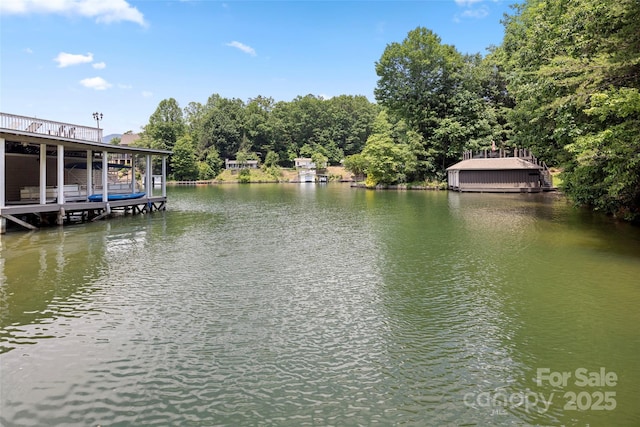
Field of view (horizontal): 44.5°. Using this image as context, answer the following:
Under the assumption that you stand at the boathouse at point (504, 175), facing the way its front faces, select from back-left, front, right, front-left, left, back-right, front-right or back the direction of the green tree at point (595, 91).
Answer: left

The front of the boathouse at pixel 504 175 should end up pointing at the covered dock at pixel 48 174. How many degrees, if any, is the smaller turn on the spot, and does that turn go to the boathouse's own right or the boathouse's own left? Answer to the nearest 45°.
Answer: approximately 45° to the boathouse's own left

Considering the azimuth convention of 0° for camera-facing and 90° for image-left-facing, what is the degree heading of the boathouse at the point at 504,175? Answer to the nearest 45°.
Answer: approximately 90°
